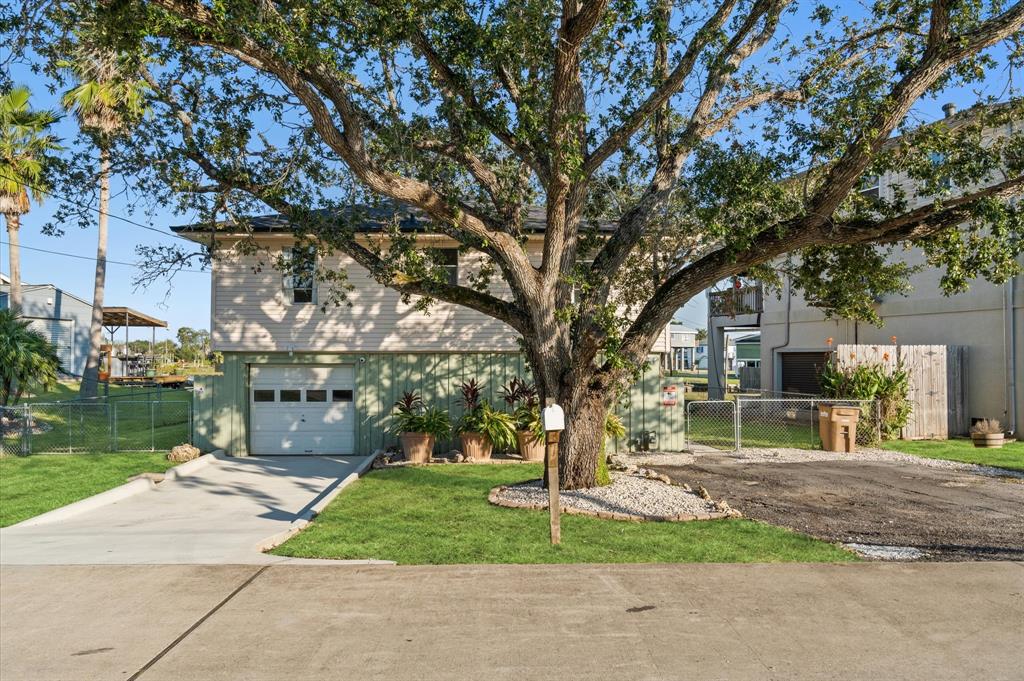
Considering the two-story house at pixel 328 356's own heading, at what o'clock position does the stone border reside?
The stone border is roughly at 11 o'clock from the two-story house.

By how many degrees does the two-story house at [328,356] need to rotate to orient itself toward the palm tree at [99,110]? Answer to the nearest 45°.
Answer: approximately 135° to its right

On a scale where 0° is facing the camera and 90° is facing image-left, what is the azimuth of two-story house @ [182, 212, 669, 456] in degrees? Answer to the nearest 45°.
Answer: approximately 0°

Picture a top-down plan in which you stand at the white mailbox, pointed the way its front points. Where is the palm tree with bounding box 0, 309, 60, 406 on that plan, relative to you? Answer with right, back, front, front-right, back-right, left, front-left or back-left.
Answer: back-right

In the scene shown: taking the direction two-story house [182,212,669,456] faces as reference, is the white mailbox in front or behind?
in front

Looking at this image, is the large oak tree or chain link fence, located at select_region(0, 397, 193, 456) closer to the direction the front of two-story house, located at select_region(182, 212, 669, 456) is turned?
the large oak tree

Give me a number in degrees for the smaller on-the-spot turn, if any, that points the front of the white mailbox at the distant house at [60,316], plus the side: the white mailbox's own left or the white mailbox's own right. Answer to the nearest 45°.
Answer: approximately 135° to the white mailbox's own right

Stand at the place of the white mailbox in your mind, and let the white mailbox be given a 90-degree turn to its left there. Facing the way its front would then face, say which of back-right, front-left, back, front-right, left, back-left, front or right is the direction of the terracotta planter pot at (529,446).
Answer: left

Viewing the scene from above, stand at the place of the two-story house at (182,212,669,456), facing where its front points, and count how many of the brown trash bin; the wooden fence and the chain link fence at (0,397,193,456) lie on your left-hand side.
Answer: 2

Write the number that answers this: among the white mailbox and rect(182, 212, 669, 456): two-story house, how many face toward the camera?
2

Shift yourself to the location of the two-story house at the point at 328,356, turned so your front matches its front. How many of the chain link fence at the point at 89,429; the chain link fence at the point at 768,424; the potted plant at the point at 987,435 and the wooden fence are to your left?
3
